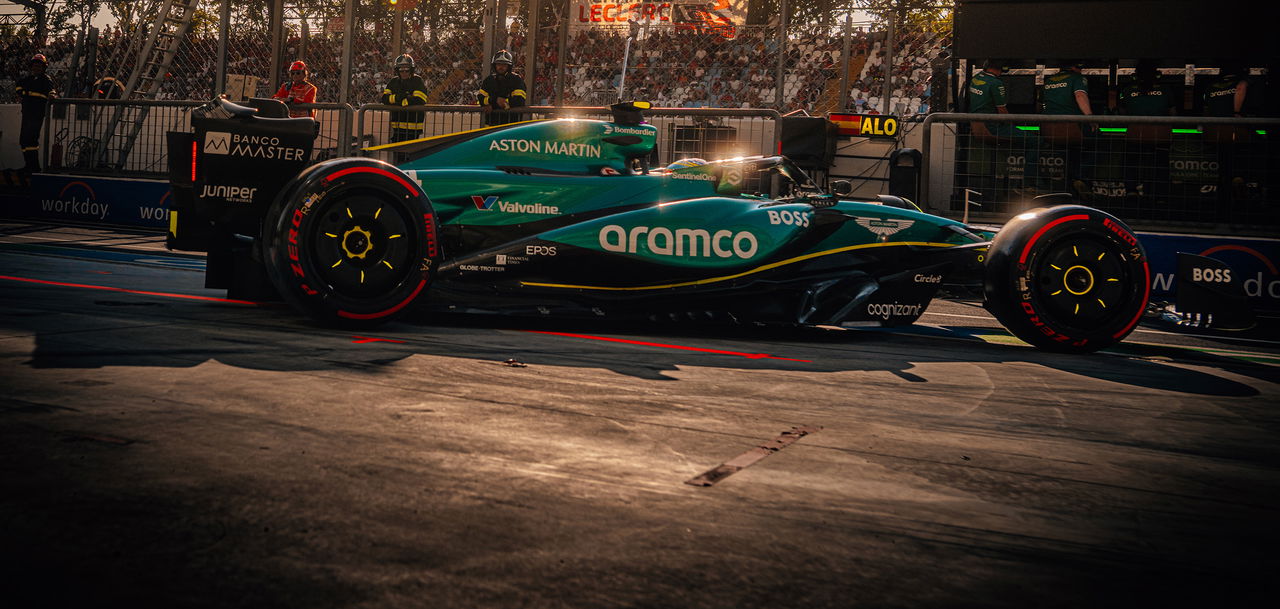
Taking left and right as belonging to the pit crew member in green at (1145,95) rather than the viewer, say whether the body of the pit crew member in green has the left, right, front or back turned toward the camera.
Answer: back

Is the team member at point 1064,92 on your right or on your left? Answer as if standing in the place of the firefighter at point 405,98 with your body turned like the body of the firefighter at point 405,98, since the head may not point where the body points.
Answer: on your left

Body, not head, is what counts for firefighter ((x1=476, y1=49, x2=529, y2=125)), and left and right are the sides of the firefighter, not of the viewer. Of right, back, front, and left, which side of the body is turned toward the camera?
front

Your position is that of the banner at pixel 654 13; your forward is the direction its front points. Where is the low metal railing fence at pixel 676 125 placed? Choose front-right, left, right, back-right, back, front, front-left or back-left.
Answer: front

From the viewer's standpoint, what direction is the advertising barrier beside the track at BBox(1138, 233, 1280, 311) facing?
toward the camera

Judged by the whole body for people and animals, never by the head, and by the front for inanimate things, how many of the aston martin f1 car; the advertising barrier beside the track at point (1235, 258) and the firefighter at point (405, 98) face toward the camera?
2

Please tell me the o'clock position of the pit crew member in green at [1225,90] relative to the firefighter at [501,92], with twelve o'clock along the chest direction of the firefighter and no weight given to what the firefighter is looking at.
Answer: The pit crew member in green is roughly at 9 o'clock from the firefighter.

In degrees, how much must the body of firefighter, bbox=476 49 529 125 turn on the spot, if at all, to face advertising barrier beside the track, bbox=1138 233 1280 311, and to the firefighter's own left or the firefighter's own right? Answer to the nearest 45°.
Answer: approximately 45° to the firefighter's own left

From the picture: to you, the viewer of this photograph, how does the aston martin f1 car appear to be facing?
facing to the right of the viewer
